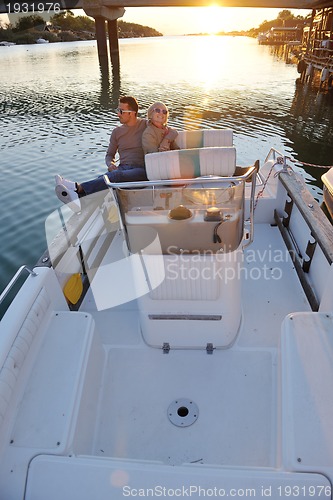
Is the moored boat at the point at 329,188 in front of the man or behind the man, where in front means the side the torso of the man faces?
behind

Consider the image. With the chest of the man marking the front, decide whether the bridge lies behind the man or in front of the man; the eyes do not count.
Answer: behind

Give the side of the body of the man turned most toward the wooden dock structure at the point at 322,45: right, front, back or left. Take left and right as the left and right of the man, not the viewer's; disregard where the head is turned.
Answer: back

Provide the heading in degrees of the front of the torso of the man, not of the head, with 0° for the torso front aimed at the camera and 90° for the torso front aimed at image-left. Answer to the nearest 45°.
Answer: approximately 45°
